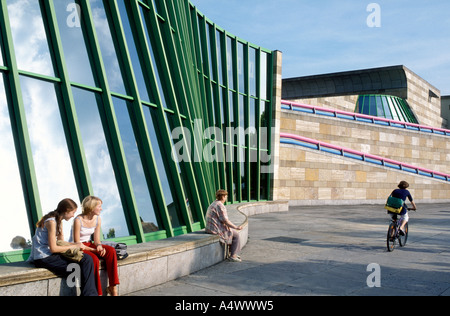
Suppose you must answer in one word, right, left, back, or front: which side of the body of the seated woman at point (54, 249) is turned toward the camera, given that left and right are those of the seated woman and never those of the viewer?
right

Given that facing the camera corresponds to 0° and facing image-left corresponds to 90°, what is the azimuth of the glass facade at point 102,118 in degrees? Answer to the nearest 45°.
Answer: approximately 315°

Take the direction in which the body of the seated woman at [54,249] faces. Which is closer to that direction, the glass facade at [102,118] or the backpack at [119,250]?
the backpack

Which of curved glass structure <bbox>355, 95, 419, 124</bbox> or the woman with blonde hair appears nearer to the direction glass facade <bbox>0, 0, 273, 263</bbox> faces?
the woman with blonde hair

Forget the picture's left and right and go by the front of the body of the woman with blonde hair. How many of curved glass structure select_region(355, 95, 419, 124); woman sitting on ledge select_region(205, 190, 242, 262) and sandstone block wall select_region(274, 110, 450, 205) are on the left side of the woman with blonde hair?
3

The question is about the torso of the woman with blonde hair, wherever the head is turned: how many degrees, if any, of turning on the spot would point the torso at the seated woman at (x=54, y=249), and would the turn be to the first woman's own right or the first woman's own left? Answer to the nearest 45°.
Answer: approximately 90° to the first woman's own right

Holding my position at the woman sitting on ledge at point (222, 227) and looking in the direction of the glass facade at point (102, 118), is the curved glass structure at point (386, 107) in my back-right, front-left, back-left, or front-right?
back-right

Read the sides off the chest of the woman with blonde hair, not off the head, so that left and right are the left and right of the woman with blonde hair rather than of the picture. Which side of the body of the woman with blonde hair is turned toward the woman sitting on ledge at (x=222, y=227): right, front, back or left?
left

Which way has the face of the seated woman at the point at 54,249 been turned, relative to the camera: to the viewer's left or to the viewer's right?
to the viewer's right

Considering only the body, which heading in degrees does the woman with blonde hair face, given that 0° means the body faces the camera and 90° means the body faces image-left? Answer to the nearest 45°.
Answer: approximately 315°

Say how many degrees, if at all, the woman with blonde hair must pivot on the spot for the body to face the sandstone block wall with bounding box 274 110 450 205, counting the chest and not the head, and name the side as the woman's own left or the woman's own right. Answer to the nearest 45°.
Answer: approximately 90° to the woman's own left
